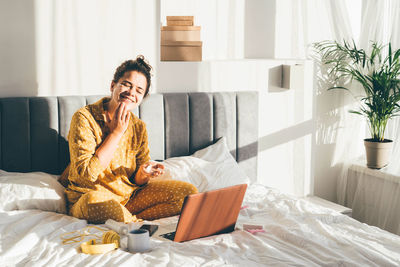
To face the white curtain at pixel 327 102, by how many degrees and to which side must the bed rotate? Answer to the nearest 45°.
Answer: approximately 135° to its left

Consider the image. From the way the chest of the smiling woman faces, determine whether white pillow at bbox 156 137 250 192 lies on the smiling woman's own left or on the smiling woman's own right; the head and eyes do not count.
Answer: on the smiling woman's own left

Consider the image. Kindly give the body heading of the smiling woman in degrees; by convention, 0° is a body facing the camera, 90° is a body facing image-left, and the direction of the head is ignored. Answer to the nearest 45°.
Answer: approximately 315°

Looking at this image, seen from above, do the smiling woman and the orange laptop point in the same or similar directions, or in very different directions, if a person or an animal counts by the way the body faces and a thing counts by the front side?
very different directions

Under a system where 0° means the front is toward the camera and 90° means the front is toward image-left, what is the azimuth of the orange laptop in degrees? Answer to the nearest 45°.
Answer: approximately 135°

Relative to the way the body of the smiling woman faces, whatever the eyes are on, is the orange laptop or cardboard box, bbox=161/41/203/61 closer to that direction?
the orange laptop

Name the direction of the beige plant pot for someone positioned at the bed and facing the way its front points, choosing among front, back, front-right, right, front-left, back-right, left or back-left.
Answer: back-left

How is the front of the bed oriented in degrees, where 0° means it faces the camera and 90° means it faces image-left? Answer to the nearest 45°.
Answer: approximately 0°

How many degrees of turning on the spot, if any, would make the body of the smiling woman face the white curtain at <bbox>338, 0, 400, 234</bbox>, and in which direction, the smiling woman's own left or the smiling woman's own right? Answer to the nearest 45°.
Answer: approximately 90° to the smiling woman's own left

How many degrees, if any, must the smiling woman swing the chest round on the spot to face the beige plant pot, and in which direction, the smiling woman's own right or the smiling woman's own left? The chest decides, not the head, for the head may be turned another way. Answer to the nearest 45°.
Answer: approximately 90° to the smiling woman's own left

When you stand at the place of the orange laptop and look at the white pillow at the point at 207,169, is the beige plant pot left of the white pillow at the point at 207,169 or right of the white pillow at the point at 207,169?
right
